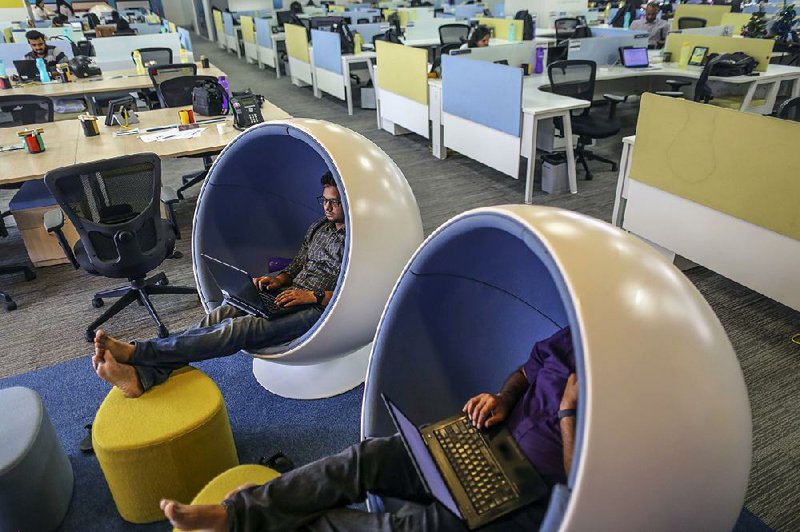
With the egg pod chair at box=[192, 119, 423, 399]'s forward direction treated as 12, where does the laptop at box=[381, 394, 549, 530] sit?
The laptop is roughly at 10 o'clock from the egg pod chair.

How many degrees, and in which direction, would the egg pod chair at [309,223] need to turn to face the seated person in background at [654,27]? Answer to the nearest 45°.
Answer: approximately 180°

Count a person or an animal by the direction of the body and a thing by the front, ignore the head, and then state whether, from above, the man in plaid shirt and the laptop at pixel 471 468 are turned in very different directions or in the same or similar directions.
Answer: very different directions

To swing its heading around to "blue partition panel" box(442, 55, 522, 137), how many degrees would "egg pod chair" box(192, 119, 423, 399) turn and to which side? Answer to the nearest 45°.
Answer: approximately 180°

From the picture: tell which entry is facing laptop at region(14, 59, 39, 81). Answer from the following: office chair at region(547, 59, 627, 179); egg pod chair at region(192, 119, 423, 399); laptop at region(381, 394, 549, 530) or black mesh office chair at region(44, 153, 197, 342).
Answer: the black mesh office chair

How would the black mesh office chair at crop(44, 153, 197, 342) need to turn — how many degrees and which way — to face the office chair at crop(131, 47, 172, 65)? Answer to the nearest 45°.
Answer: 0° — it already faces it

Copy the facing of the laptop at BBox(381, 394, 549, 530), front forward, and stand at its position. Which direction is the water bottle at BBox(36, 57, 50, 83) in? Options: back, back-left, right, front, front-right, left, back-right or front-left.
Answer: left

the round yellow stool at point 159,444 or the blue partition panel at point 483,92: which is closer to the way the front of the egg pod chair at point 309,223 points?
the round yellow stool

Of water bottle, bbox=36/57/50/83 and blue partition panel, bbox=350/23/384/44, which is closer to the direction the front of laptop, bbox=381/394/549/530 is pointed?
the blue partition panel

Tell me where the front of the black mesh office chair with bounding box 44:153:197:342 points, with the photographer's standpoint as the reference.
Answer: facing away from the viewer

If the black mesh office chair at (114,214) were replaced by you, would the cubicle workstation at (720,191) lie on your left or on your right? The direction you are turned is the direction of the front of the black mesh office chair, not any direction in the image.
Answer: on your right

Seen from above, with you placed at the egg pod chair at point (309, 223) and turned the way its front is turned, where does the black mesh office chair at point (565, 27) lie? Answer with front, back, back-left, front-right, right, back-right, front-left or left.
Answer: back

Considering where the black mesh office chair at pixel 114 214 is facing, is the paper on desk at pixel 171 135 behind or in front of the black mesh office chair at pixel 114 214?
in front

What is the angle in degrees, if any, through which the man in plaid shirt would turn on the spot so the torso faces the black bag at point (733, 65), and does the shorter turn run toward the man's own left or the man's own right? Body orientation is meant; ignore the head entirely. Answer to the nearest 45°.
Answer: approximately 180°

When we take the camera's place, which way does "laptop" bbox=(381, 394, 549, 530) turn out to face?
facing away from the viewer and to the right of the viewer
